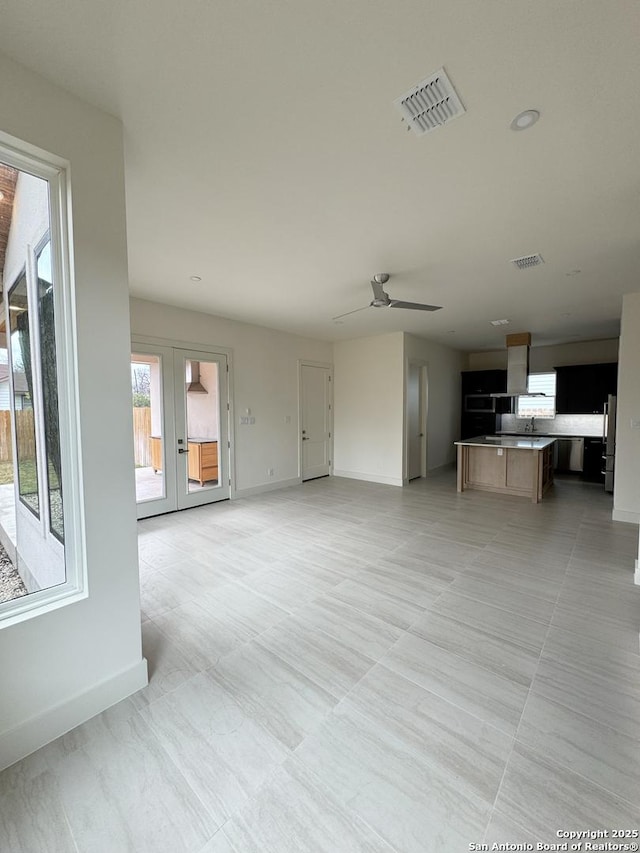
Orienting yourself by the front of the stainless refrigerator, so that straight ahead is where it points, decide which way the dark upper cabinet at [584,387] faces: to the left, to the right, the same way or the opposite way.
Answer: to the left

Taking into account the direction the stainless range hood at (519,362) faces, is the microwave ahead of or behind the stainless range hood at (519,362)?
behind

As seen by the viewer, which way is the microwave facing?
toward the camera

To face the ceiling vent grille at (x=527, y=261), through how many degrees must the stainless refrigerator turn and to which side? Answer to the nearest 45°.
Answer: approximately 90° to its left

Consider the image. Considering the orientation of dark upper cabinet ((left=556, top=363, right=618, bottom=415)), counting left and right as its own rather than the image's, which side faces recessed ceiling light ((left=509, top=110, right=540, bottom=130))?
front

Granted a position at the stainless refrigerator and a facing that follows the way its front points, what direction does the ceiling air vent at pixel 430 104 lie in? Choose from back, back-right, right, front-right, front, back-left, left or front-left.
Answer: left

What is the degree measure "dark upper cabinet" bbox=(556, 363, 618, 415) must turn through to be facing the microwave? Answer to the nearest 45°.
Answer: approximately 90° to its right

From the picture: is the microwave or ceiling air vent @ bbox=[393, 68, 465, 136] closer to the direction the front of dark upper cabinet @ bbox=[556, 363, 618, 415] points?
the ceiling air vent

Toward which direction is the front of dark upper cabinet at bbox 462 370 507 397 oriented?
toward the camera
